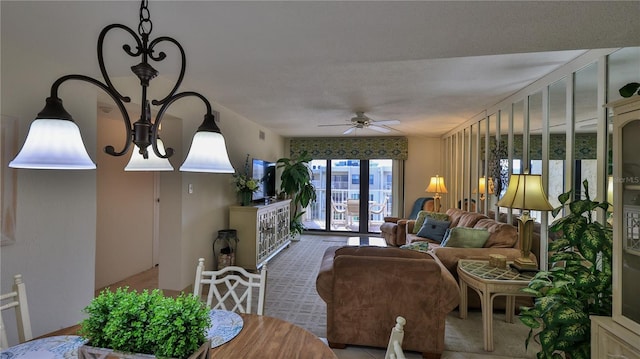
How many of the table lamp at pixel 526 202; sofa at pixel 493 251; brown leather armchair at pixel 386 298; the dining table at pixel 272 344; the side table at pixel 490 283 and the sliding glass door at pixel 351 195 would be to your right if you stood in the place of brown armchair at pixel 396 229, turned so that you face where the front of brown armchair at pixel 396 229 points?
1

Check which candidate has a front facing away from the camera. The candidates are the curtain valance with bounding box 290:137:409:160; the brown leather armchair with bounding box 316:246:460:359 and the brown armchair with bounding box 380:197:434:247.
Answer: the brown leather armchair

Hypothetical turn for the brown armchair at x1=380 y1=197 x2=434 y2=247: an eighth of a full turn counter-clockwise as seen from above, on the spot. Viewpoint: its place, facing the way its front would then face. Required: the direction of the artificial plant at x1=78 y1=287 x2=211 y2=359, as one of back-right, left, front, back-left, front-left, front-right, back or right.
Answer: front

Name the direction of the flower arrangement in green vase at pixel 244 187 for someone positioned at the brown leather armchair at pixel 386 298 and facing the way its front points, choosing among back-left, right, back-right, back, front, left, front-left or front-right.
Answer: front-left

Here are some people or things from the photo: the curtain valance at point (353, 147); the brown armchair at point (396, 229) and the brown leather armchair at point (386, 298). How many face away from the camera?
1

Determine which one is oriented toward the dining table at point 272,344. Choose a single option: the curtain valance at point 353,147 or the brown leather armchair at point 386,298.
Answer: the curtain valance

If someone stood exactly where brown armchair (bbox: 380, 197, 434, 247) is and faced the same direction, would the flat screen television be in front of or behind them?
in front

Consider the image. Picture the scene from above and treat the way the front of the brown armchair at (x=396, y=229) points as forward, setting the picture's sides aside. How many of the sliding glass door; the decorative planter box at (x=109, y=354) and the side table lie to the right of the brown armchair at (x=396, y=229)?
1

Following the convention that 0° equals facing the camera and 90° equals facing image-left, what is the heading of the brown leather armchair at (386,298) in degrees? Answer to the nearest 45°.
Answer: approximately 180°

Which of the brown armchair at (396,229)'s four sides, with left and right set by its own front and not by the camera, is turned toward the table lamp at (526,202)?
left

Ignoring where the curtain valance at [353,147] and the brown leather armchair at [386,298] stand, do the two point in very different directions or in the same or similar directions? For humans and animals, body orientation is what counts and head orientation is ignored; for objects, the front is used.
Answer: very different directions

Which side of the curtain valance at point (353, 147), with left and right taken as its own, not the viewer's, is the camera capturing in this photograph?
front

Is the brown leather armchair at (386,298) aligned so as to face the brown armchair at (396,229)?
yes

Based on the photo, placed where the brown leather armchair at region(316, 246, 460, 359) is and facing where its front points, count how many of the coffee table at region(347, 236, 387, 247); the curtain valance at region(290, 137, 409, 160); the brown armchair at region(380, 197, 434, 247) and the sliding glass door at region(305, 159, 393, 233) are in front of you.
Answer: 4

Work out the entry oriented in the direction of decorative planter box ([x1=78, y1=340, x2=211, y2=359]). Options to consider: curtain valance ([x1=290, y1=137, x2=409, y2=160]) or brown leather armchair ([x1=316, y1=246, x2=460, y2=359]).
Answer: the curtain valance

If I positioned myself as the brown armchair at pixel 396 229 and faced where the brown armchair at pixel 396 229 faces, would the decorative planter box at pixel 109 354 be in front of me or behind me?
in front

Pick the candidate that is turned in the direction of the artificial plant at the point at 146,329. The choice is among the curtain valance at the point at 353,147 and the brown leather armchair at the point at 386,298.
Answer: the curtain valance

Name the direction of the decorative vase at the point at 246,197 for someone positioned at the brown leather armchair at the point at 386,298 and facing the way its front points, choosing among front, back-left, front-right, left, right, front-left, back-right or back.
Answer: front-left

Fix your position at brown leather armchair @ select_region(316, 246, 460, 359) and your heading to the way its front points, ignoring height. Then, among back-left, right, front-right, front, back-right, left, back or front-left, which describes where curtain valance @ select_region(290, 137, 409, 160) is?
front

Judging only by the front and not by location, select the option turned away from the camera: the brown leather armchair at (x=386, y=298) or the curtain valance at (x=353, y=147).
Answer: the brown leather armchair

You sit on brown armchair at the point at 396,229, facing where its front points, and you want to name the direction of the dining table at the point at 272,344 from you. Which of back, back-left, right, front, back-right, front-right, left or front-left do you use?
front-left
